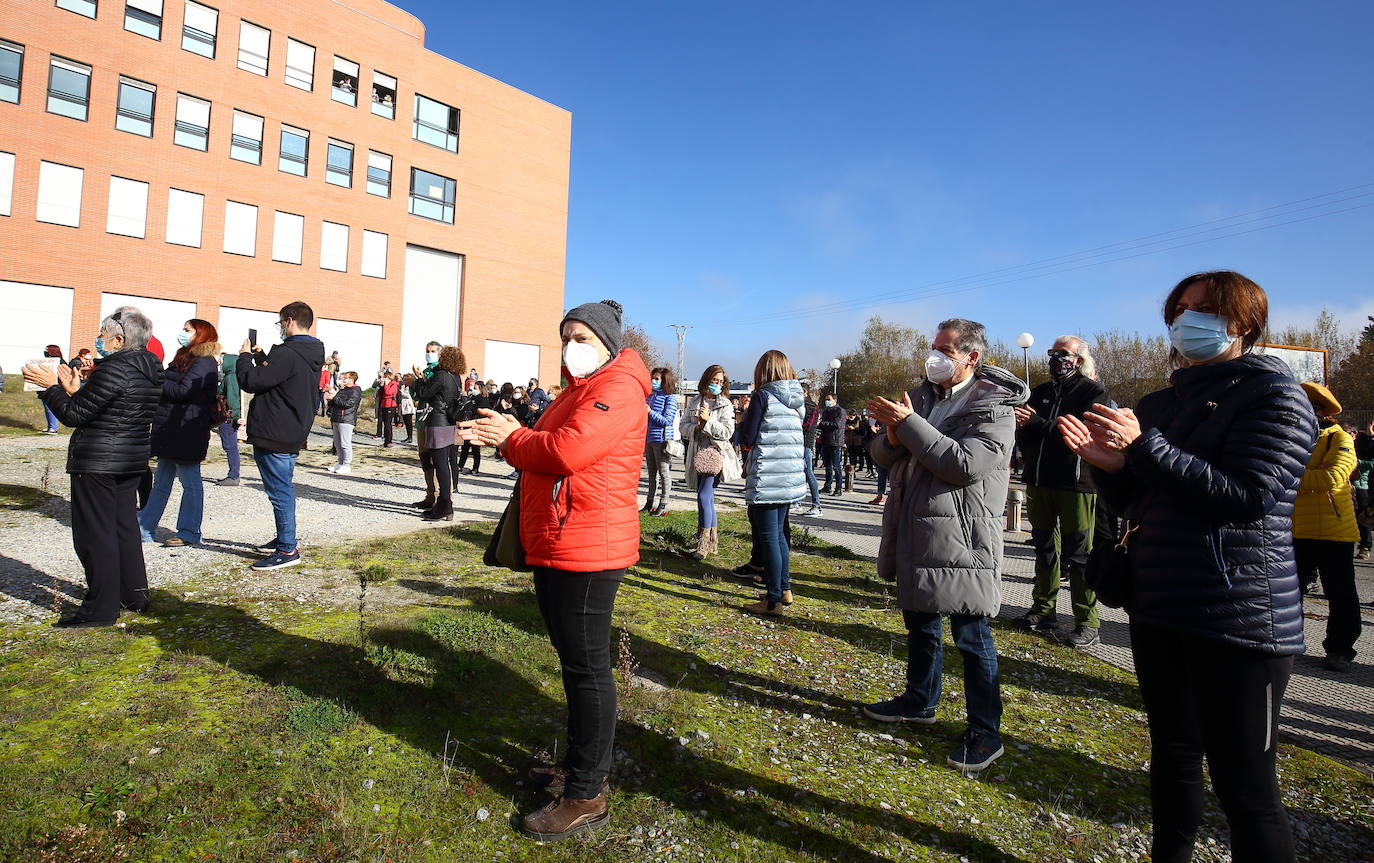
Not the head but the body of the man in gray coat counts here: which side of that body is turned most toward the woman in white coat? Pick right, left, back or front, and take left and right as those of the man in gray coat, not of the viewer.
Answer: right

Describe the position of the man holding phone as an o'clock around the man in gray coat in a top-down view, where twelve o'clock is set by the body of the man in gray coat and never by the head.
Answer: The man holding phone is roughly at 2 o'clock from the man in gray coat.

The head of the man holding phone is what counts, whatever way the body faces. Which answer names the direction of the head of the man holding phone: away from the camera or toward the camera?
away from the camera

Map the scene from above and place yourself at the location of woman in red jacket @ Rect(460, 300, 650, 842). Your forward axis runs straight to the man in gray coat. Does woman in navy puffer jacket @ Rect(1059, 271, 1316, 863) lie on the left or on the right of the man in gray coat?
right
